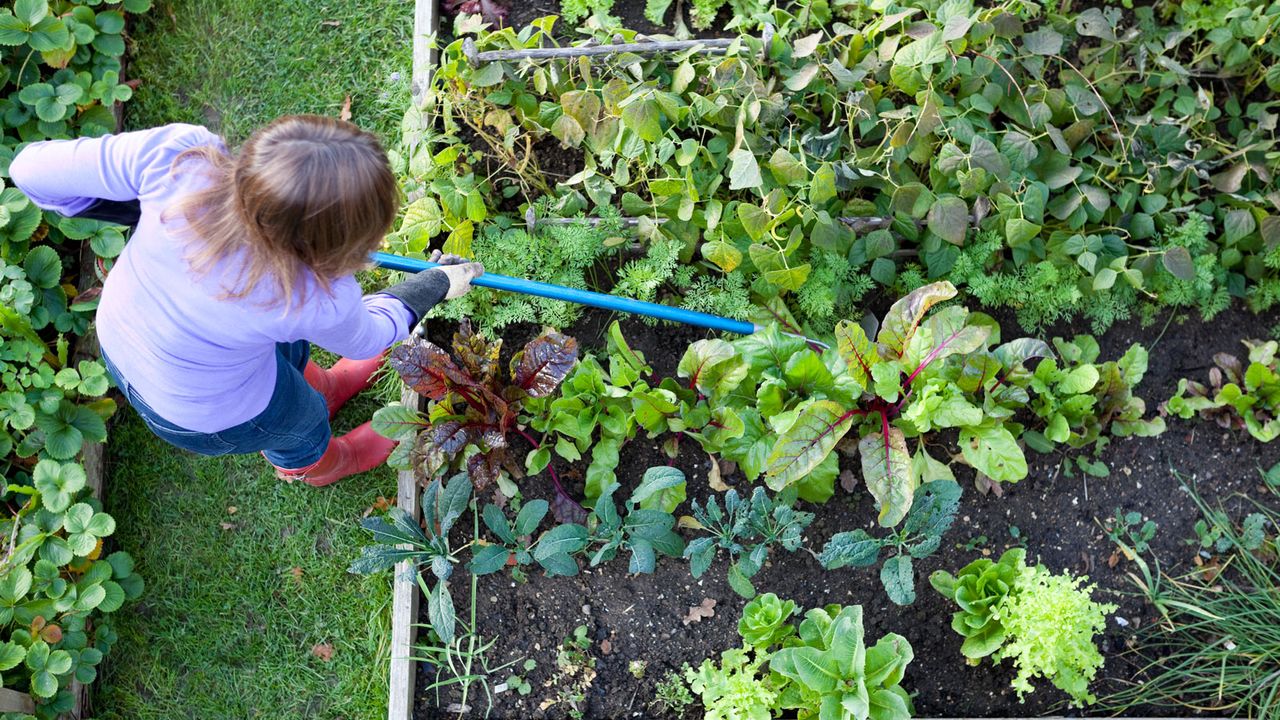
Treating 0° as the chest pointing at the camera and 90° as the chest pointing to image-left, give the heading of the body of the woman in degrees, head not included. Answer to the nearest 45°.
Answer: approximately 225°

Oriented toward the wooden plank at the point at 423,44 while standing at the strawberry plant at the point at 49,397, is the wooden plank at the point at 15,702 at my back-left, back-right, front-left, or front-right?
back-right
